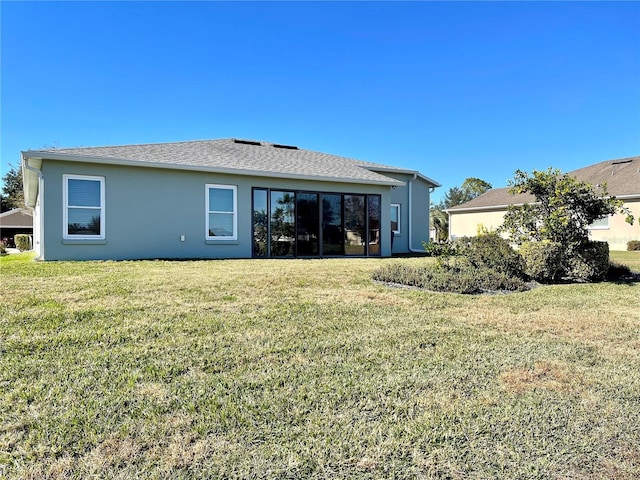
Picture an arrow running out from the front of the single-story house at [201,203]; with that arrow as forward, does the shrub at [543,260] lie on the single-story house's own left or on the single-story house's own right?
on the single-story house's own right

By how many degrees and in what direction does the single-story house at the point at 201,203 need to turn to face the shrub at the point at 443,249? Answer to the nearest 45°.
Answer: approximately 135° to its right

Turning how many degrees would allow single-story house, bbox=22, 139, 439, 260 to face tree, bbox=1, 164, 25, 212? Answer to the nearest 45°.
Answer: approximately 45° to its left

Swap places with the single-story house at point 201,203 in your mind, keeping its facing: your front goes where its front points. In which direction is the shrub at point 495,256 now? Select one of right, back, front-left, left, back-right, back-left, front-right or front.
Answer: back-right

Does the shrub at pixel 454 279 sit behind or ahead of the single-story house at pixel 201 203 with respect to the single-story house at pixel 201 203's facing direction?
behind

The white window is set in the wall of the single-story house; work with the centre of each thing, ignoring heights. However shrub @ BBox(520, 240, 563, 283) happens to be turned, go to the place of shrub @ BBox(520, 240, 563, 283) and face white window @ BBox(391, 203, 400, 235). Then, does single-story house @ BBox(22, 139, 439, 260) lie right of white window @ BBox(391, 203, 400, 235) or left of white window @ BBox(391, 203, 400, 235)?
left

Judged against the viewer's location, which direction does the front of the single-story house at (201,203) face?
facing away from the viewer
